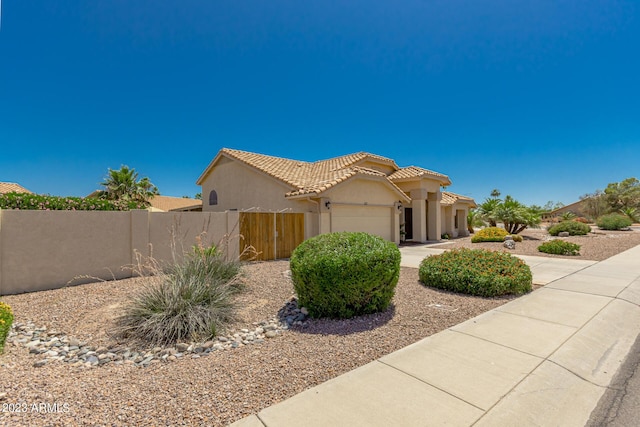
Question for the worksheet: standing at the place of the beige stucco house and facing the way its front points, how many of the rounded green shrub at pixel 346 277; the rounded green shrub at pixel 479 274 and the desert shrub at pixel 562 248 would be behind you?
0

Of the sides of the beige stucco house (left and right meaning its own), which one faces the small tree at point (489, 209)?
left

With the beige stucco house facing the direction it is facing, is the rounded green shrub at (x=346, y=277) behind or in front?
in front

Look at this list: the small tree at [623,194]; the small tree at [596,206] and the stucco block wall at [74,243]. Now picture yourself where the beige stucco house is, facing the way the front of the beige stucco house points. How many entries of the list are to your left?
2

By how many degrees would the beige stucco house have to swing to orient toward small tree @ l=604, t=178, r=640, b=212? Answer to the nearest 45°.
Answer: approximately 90° to its left

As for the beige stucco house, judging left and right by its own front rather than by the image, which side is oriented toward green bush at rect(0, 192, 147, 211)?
right

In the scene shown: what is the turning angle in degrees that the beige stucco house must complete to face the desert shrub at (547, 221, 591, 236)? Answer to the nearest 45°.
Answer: approximately 45° to its left

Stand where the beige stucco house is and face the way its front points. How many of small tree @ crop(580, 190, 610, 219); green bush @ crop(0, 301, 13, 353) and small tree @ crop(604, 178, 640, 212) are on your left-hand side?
2

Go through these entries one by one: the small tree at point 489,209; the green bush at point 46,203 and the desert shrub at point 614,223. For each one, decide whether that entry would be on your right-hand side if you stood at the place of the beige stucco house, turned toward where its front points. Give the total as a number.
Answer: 1

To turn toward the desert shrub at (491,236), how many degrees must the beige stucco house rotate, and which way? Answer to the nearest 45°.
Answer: approximately 45° to its left

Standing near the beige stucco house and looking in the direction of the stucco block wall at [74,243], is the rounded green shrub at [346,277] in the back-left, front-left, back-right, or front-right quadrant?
front-left

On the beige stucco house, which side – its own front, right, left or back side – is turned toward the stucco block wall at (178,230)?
right

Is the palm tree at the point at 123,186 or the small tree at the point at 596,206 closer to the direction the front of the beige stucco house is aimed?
the small tree

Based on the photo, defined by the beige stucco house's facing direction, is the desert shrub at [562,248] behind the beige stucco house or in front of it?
in front

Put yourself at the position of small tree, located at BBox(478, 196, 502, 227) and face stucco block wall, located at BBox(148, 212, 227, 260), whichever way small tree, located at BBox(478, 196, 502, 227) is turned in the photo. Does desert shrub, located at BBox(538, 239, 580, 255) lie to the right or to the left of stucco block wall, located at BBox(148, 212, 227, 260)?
left

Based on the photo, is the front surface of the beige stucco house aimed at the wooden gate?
no

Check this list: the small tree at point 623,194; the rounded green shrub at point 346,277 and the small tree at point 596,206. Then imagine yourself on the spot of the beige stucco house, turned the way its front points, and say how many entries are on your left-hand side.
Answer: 2

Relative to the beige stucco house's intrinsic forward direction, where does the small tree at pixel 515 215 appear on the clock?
The small tree is roughly at 10 o'clock from the beige stucco house.

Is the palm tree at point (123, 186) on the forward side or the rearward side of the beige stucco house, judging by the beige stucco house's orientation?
on the rearward side

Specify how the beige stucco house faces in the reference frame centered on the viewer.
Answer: facing the viewer and to the right of the viewer
